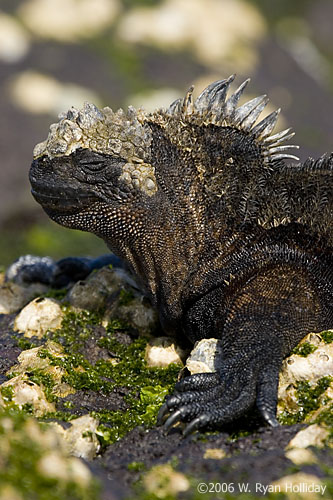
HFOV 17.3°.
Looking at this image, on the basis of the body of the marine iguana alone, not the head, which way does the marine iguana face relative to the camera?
to the viewer's left
